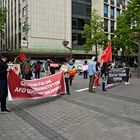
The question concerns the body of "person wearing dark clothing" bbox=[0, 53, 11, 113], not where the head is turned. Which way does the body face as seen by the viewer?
to the viewer's right
